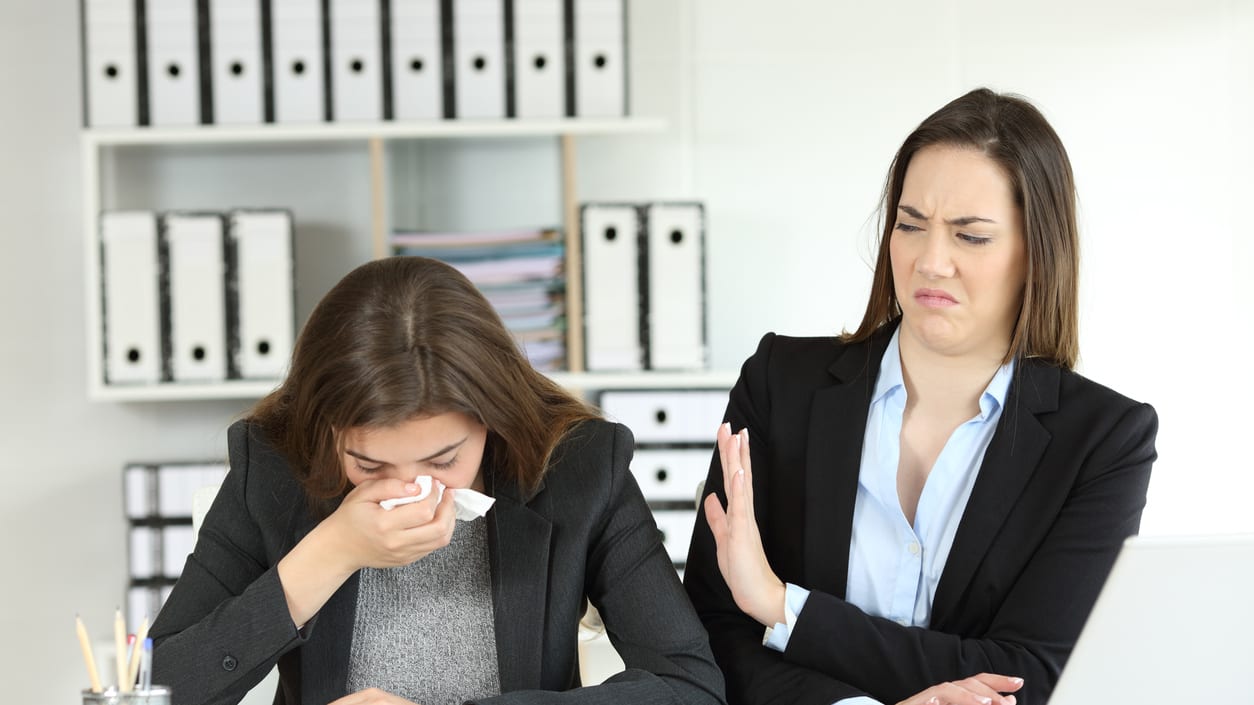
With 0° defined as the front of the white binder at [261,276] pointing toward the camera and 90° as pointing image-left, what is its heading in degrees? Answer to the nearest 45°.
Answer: approximately 0°

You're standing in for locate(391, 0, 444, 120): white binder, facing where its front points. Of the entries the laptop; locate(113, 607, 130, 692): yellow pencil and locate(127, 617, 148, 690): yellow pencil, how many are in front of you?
3

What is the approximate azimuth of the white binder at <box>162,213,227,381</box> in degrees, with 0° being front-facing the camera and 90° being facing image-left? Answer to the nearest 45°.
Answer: approximately 0°

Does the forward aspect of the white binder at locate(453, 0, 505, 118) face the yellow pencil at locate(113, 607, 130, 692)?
yes

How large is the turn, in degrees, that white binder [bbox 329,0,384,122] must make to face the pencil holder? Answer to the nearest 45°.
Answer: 0° — it already faces it

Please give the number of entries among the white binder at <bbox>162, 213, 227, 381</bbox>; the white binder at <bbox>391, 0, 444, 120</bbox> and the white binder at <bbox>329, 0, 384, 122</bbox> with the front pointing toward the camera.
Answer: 3
